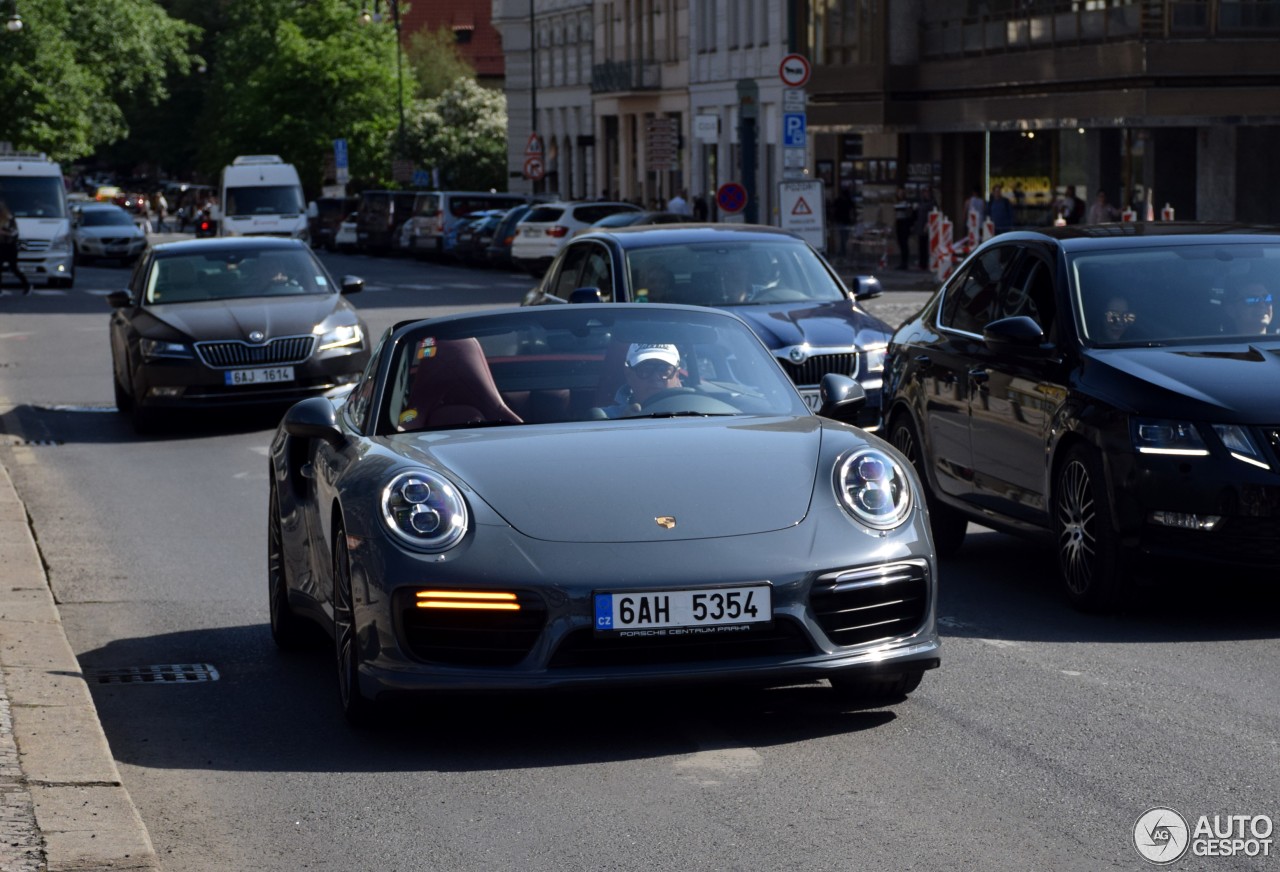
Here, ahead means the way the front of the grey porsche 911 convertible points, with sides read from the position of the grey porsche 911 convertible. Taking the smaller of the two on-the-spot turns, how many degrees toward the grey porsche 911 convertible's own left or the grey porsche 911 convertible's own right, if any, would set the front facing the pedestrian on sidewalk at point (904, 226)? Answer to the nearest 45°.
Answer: approximately 180°

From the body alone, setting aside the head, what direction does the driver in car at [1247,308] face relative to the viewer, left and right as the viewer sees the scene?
facing the viewer and to the right of the viewer

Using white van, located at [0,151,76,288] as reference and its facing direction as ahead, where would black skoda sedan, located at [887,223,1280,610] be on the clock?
The black skoda sedan is roughly at 12 o'clock from the white van.

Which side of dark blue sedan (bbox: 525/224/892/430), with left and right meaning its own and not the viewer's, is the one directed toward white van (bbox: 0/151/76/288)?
back

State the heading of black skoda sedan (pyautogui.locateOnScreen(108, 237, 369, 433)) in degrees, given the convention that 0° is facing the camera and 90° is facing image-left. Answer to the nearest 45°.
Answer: approximately 0°
